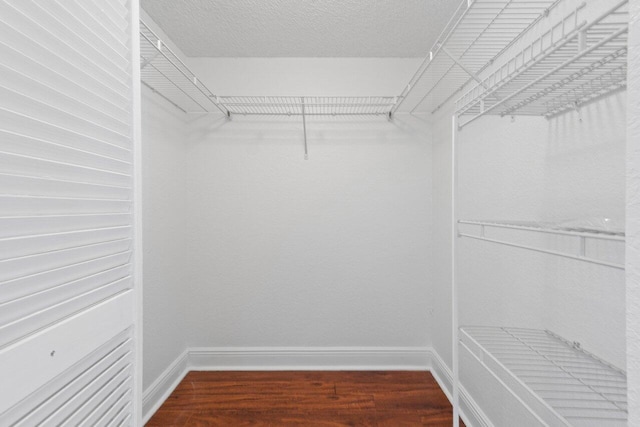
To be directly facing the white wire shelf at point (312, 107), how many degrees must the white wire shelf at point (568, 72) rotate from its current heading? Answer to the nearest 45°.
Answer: approximately 45° to its right

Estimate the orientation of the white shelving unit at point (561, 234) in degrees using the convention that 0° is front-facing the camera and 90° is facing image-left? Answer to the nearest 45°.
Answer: approximately 90°

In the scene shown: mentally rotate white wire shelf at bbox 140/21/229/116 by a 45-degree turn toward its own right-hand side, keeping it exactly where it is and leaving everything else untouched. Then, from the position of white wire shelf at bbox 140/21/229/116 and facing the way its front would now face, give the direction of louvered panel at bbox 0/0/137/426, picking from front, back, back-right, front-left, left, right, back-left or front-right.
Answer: front-right

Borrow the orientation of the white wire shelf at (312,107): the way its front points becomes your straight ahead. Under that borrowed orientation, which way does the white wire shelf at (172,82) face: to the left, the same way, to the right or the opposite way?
to the left

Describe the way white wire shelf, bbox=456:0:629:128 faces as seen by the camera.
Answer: facing to the left of the viewer

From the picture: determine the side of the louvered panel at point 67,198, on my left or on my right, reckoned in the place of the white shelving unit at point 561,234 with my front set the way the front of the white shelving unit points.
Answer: on my left

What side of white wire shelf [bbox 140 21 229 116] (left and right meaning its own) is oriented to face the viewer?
right

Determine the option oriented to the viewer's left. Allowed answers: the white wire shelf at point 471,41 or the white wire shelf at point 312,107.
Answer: the white wire shelf at point 471,41

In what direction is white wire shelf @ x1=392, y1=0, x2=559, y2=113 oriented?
to the viewer's left

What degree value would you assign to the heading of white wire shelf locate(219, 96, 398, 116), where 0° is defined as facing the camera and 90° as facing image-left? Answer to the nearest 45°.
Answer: approximately 0°
